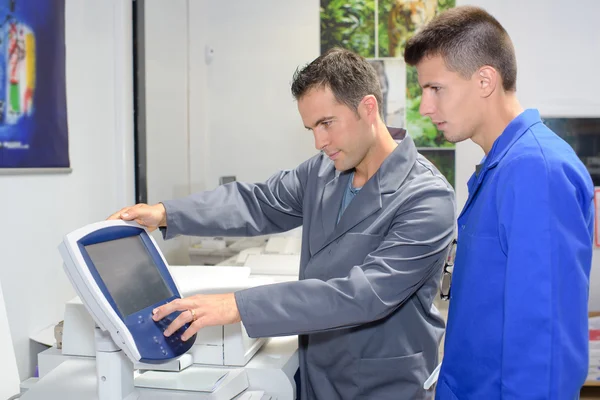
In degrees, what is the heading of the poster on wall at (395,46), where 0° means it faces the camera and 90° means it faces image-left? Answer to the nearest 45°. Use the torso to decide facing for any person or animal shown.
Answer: approximately 0°

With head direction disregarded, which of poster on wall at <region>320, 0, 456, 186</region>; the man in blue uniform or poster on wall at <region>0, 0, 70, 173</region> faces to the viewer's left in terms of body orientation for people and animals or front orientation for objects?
the man in blue uniform

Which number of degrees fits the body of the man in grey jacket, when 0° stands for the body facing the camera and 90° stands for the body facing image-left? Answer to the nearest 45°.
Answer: approximately 45°

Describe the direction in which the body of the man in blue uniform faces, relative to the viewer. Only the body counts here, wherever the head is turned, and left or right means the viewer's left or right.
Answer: facing to the left of the viewer

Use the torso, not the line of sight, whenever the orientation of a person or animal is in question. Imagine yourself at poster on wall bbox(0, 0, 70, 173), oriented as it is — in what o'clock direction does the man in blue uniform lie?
The man in blue uniform is roughly at 11 o'clock from the poster on wall.

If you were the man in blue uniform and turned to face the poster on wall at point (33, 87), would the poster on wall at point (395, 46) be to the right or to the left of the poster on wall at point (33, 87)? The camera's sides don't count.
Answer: right

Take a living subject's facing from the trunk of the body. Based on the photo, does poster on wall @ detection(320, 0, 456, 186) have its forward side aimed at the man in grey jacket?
yes

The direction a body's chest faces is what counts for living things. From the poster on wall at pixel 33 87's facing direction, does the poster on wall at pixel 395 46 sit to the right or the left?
on its left

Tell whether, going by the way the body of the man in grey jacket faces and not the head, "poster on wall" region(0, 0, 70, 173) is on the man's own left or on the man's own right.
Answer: on the man's own right

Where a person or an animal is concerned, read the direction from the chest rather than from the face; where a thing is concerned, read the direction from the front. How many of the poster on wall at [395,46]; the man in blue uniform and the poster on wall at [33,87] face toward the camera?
2
